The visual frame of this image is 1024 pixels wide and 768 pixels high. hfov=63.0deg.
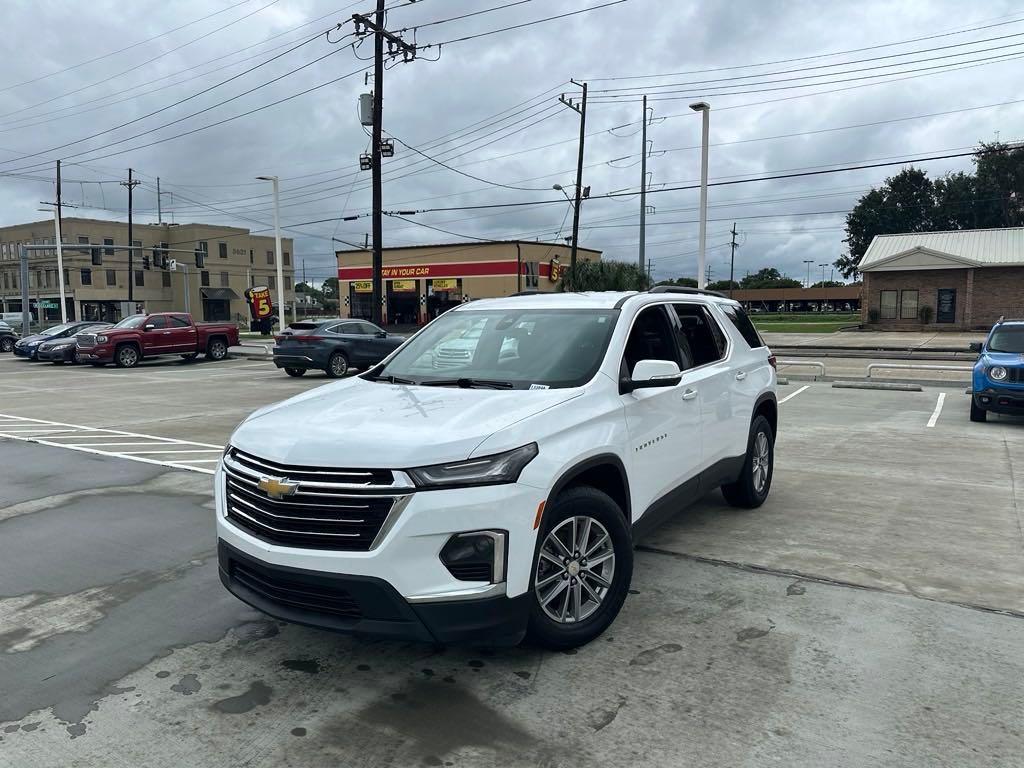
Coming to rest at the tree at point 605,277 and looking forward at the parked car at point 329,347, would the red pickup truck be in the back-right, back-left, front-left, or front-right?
front-right

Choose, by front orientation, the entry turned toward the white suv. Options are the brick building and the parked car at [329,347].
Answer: the brick building

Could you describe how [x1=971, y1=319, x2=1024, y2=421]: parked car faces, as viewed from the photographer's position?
facing the viewer

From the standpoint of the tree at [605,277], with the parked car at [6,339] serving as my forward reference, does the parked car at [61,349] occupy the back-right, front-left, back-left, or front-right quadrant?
front-left

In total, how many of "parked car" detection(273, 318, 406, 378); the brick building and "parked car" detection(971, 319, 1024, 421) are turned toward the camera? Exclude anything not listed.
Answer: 2

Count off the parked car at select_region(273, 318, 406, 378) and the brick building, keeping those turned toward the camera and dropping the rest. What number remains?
1

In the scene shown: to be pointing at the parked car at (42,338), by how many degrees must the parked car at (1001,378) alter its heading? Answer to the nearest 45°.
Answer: approximately 90° to its right

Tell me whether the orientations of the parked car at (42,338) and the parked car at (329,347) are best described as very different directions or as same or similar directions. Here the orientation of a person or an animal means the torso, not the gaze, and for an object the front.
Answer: very different directions
